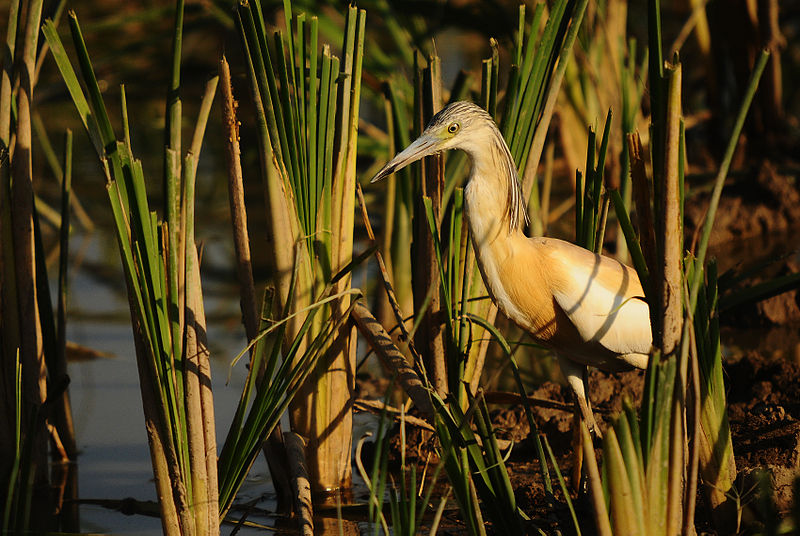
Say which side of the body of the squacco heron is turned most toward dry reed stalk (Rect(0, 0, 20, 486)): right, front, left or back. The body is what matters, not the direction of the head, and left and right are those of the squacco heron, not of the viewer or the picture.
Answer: front

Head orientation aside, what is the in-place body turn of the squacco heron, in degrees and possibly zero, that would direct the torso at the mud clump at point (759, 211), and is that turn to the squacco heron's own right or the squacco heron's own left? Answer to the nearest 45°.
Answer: approximately 135° to the squacco heron's own right

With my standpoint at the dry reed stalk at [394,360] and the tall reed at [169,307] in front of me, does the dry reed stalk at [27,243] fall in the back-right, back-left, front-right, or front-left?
front-right

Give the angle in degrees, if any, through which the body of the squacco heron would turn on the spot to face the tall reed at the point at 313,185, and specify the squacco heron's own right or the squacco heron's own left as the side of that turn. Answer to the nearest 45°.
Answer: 0° — it already faces it

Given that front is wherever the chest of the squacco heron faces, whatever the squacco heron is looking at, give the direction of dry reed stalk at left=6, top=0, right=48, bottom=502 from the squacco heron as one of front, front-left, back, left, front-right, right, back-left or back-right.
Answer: front

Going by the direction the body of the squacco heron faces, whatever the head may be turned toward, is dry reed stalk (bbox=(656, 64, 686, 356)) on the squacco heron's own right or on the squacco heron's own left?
on the squacco heron's own left

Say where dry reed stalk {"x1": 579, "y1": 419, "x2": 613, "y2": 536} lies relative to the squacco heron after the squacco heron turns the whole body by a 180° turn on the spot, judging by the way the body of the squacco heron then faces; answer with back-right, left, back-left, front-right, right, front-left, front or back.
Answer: right

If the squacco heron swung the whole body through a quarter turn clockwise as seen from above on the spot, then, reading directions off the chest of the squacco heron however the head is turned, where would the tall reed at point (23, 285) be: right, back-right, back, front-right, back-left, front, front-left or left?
left

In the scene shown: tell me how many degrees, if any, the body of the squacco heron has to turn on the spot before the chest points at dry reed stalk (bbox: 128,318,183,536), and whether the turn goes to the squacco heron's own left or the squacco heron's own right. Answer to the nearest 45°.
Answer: approximately 45° to the squacco heron's own left

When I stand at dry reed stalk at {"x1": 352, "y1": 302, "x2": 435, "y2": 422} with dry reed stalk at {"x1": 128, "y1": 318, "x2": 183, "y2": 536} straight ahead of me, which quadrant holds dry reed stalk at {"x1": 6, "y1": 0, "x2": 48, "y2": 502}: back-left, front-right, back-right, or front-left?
front-right

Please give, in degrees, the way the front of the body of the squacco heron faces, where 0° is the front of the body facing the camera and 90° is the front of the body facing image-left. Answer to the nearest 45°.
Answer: approximately 90°

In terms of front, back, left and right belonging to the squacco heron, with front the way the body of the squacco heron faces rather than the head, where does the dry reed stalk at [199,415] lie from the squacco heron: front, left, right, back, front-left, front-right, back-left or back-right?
front-left
